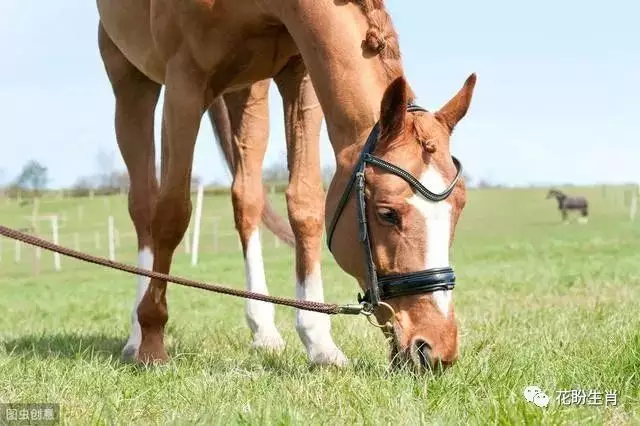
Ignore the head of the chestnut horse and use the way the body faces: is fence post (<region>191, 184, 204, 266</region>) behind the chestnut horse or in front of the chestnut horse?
behind

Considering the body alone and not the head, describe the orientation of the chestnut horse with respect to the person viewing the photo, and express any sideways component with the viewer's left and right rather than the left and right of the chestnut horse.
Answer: facing the viewer and to the right of the viewer
